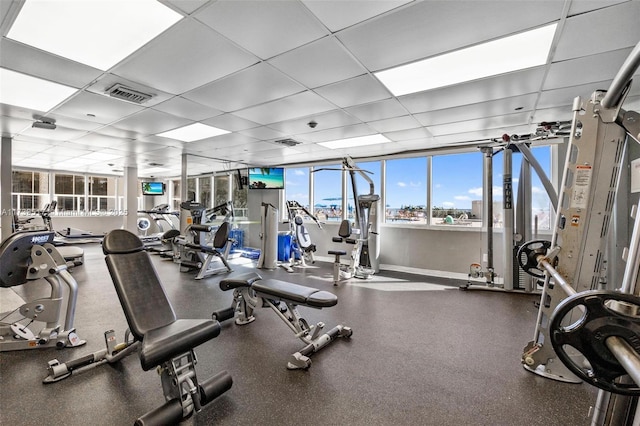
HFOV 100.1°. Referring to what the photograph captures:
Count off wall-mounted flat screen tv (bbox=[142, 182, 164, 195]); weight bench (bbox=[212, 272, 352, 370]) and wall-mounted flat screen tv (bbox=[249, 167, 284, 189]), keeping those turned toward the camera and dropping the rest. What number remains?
2

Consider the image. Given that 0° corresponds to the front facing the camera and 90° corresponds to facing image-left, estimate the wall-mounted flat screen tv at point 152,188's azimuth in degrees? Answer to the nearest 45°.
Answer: approximately 0°

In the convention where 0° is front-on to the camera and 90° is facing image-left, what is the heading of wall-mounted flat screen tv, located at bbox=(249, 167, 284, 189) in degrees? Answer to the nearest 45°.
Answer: approximately 0°

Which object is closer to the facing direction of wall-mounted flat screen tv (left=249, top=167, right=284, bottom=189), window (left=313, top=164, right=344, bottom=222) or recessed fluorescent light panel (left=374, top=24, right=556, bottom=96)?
the recessed fluorescent light panel

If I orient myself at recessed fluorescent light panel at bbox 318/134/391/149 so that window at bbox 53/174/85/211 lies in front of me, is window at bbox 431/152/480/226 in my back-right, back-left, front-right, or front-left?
back-right

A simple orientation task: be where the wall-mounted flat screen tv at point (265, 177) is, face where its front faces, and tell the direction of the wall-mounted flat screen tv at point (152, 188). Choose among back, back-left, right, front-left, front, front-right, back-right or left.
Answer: back-right

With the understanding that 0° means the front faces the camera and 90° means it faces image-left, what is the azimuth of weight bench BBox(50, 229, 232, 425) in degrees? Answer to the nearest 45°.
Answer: approximately 315°

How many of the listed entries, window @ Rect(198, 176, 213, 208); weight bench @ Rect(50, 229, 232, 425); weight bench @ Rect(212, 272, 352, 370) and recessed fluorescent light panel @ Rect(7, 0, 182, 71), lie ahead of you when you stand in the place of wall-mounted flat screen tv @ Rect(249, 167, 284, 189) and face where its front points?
3
